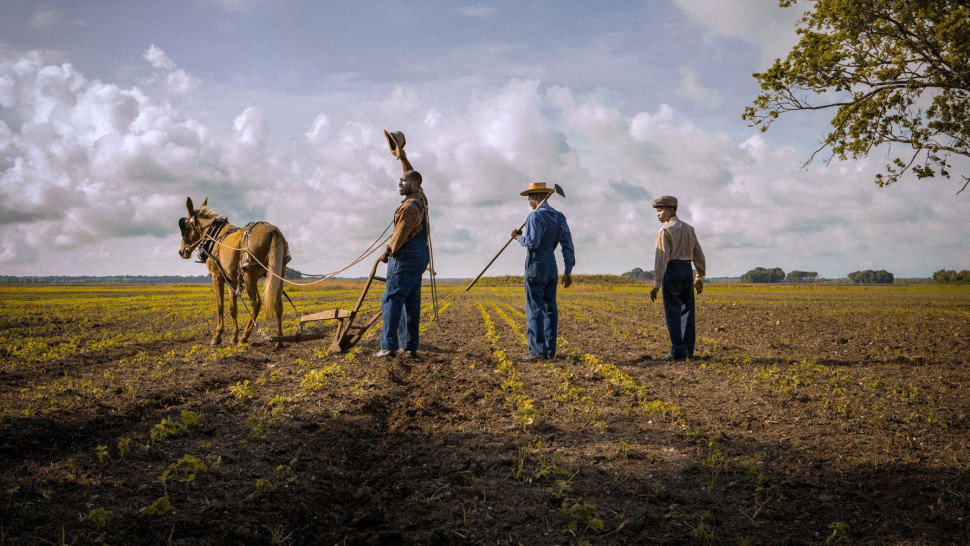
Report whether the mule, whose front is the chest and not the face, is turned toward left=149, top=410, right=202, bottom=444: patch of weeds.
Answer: no

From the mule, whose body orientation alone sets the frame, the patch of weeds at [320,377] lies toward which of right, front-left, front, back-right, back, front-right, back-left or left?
back-left

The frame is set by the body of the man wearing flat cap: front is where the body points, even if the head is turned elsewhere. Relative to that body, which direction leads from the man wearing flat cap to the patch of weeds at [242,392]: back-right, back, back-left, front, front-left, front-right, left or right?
left

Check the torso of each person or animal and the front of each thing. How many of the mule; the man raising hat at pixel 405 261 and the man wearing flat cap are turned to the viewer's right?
0

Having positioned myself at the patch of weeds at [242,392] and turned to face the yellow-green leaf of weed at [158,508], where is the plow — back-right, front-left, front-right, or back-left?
back-left

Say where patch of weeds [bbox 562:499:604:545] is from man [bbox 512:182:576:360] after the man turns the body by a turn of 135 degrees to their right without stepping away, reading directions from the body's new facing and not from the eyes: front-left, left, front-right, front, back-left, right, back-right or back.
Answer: right

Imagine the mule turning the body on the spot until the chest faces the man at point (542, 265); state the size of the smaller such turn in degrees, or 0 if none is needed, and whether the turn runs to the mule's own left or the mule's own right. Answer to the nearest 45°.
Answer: approximately 180°

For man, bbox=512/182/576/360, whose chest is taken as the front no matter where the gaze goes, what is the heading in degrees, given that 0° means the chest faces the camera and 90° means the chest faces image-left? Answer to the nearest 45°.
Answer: approximately 135°

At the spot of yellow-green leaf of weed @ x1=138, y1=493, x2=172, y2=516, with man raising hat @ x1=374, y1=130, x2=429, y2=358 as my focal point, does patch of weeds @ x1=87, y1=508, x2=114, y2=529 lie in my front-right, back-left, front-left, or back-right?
back-left

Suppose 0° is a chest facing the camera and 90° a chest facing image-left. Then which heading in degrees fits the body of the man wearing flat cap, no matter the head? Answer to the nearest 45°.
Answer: approximately 135°

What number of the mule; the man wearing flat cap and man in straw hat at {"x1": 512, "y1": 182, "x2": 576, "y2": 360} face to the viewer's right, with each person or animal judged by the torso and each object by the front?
0

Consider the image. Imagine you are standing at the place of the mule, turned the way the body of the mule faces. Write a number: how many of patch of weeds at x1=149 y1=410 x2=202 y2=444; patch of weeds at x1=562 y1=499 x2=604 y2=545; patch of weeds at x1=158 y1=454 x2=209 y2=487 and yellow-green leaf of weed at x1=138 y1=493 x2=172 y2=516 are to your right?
0

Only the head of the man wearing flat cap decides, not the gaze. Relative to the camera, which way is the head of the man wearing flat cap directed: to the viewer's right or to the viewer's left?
to the viewer's left
